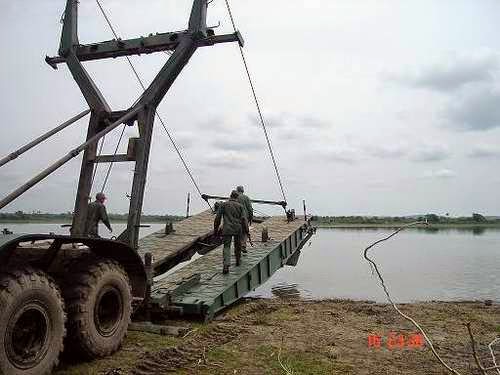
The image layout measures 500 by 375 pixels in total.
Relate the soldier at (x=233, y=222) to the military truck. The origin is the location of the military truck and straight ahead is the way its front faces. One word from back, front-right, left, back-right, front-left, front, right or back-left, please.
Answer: back

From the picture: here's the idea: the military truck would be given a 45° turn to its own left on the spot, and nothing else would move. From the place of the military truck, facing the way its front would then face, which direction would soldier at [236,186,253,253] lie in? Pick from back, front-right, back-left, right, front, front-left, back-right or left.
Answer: back-left

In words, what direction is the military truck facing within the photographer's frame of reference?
facing the viewer and to the left of the viewer
